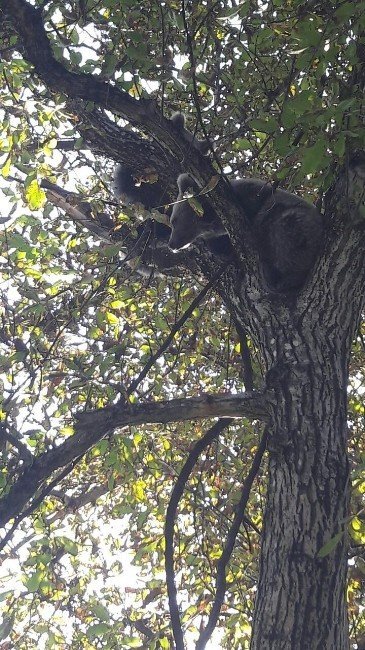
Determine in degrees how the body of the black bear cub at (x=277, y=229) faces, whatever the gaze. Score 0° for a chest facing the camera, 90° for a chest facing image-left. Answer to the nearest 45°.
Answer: approximately 90°
